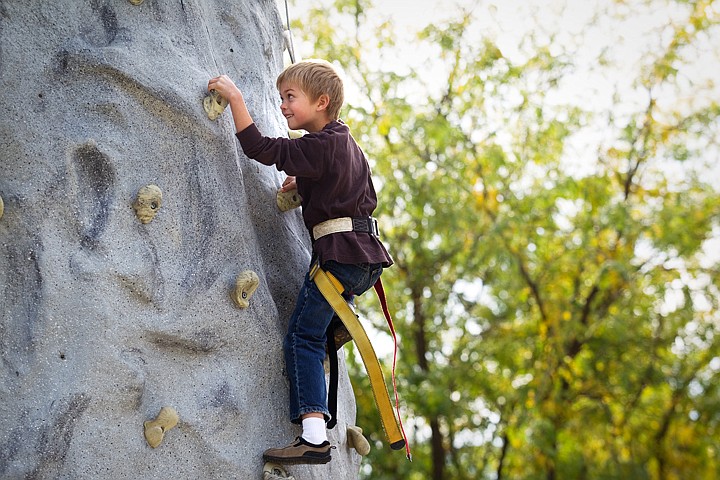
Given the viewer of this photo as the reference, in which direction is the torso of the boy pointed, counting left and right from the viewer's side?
facing to the left of the viewer

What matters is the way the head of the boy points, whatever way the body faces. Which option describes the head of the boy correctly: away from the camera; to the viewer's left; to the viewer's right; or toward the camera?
to the viewer's left

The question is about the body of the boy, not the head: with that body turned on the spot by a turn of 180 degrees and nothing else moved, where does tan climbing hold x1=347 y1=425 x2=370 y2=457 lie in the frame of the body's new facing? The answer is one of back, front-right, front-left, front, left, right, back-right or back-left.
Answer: left
